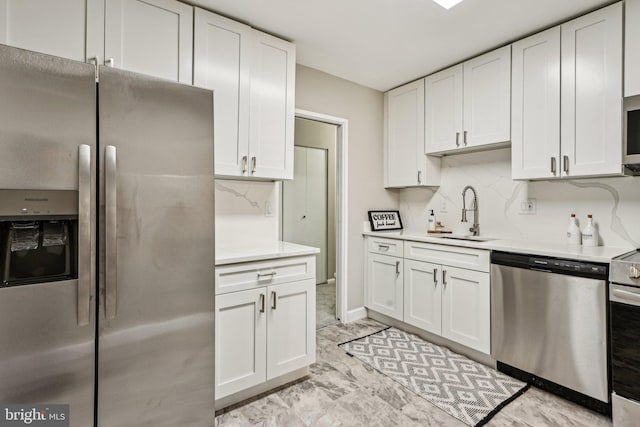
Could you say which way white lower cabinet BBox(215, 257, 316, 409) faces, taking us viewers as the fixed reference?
facing the viewer and to the right of the viewer

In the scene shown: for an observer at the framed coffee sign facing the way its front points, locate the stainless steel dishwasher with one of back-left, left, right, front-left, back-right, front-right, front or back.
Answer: front-left

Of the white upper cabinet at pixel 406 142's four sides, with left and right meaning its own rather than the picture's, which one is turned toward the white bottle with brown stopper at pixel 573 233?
left

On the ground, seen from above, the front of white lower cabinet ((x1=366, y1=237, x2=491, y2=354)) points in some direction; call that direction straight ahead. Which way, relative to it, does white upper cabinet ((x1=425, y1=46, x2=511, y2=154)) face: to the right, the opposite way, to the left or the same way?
the same way

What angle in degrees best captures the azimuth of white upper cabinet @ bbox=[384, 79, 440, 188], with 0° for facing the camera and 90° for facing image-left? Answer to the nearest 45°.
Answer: approximately 45°

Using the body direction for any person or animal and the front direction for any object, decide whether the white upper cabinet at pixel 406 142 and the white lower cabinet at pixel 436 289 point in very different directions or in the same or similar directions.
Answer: same or similar directions

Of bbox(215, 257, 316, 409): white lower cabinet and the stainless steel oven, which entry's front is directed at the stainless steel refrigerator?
the stainless steel oven

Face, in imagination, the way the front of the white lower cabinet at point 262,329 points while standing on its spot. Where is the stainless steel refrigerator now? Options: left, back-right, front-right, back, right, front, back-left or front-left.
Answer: right

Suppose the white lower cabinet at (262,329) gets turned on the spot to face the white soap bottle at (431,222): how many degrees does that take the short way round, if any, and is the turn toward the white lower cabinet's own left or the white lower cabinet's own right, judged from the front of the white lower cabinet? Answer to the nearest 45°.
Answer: approximately 90° to the white lower cabinet's own left

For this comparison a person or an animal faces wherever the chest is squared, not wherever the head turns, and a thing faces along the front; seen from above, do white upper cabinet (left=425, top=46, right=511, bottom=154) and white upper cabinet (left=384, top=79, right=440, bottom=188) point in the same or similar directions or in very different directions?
same or similar directions

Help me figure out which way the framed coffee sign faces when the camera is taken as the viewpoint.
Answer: facing the viewer

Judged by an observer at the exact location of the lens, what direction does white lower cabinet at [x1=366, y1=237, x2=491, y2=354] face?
facing the viewer and to the left of the viewer

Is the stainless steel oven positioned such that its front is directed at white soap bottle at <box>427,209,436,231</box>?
no

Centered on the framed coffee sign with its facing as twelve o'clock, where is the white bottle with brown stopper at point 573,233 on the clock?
The white bottle with brown stopper is roughly at 10 o'clock from the framed coffee sign.

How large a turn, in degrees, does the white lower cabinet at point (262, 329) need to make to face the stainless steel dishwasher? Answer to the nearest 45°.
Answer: approximately 45° to its left

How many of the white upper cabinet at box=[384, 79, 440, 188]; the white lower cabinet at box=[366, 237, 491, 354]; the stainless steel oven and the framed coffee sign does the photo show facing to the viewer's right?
0
